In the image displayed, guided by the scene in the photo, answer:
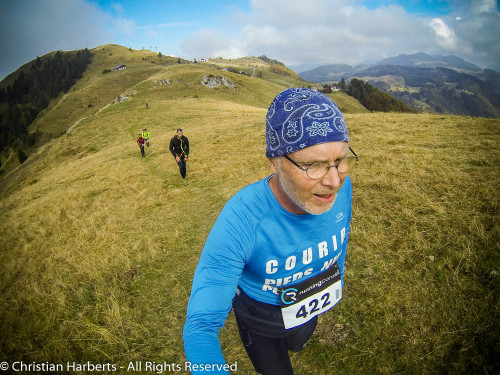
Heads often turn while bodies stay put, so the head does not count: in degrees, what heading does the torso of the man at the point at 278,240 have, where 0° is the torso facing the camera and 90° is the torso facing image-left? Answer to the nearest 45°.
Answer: approximately 315°

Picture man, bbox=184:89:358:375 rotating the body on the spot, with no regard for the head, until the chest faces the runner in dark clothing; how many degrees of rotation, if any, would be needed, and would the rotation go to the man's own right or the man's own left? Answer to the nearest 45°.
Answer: approximately 135° to the man's own left

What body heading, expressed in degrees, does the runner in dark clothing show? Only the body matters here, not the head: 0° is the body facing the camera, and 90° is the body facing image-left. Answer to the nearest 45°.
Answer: approximately 0°

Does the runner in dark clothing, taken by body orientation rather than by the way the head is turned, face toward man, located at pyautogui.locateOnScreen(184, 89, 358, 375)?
yes
